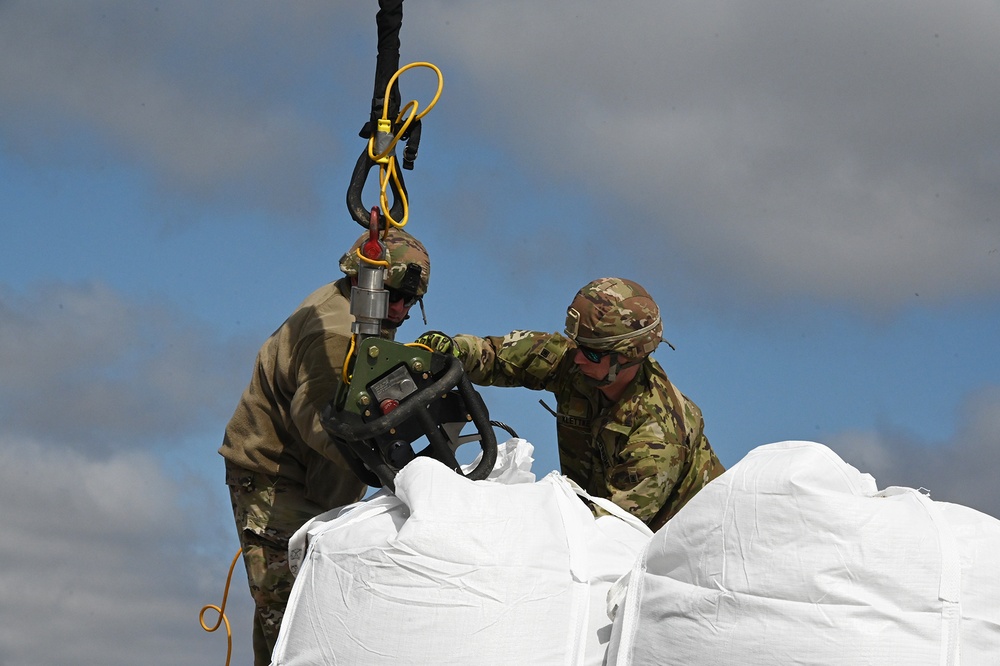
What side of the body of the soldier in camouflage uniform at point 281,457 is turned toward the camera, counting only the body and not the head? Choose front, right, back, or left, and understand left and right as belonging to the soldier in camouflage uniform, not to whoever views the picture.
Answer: right

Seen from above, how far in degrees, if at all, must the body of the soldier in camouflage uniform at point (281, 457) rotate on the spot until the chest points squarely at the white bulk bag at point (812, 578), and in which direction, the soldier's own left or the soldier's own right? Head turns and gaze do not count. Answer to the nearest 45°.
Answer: approximately 45° to the soldier's own right

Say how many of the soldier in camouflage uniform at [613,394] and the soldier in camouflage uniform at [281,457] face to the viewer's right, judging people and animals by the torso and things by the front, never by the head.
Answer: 1

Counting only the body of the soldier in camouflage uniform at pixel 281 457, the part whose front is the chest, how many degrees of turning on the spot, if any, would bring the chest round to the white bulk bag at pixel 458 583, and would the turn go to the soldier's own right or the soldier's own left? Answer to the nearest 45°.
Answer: approximately 90° to the soldier's own right

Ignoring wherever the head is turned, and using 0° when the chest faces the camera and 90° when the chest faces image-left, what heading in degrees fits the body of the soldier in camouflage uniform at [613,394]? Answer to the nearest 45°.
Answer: approximately 45°
